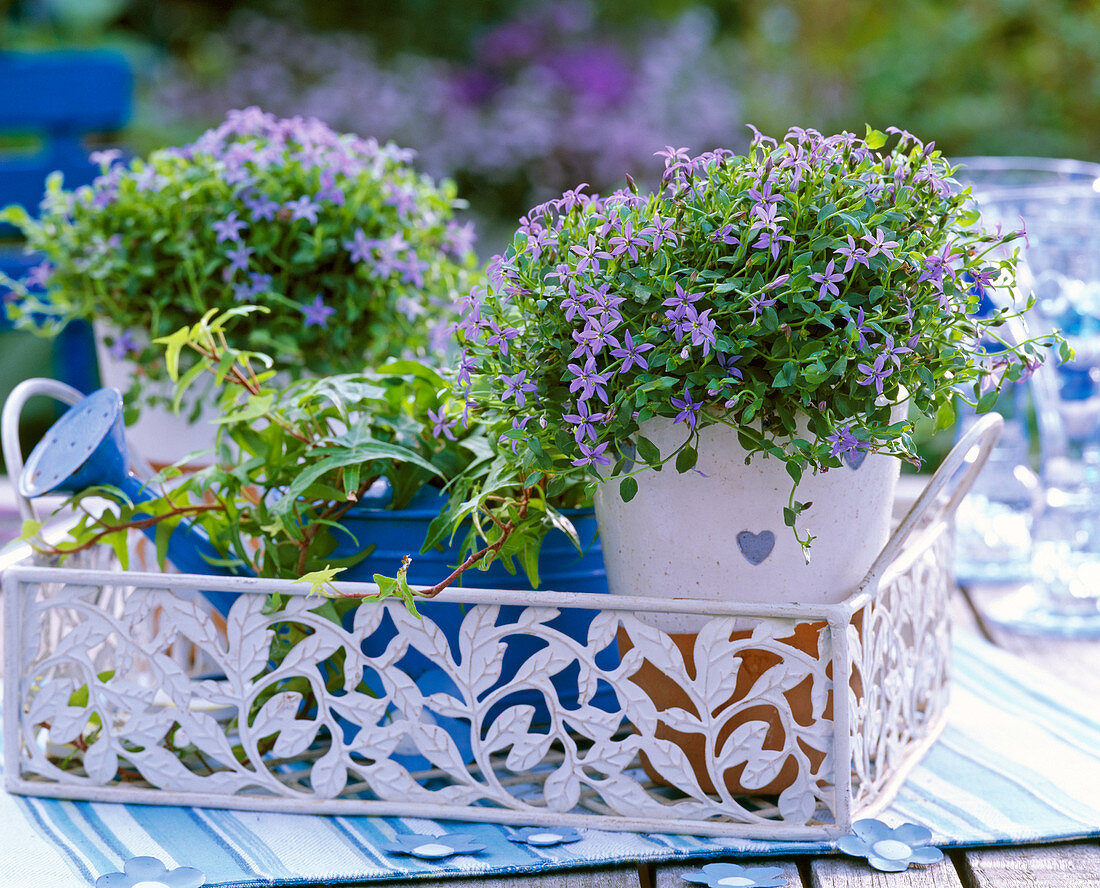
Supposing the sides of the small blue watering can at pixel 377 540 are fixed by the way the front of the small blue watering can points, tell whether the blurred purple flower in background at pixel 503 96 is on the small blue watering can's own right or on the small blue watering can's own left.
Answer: on the small blue watering can's own right

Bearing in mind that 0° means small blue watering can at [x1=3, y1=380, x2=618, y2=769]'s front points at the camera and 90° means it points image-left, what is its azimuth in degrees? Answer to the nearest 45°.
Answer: approximately 90°
